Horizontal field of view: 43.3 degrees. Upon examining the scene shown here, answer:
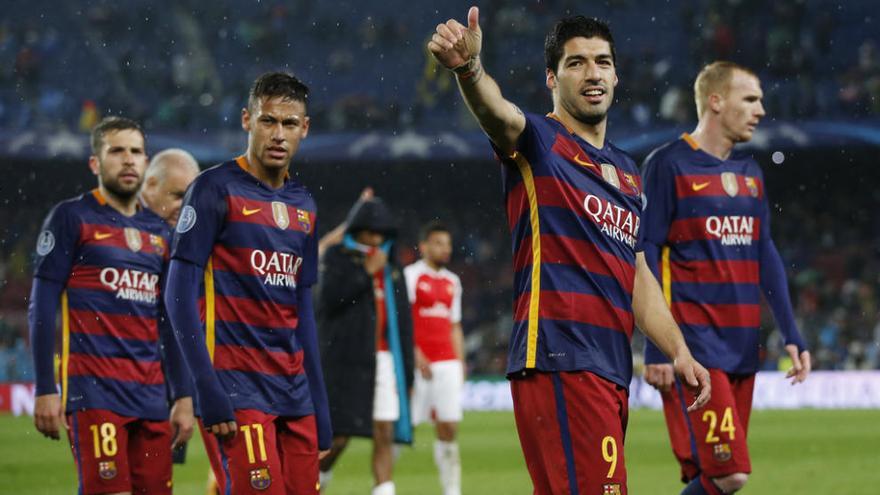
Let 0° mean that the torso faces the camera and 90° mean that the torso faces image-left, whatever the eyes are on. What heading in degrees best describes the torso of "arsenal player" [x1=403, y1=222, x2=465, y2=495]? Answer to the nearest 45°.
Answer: approximately 315°

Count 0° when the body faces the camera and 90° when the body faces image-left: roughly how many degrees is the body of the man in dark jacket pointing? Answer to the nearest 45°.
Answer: approximately 315°

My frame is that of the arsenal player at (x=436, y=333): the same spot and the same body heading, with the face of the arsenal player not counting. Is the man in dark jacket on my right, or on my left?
on my right

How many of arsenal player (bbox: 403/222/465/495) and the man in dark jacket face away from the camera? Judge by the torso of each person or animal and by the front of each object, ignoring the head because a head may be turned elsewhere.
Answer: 0

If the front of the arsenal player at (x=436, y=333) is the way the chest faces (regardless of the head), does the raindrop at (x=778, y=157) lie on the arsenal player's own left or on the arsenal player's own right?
on the arsenal player's own left
